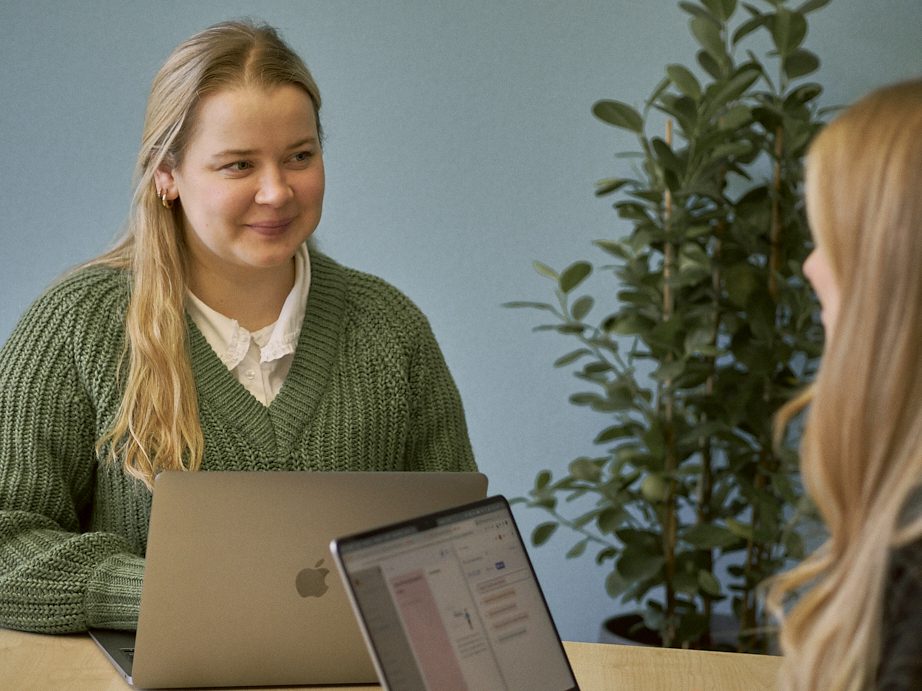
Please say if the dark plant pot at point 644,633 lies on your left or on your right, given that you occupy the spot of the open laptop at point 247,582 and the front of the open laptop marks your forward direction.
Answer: on your right

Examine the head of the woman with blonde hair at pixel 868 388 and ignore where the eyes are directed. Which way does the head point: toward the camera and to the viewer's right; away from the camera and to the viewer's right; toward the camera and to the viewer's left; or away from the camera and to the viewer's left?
away from the camera and to the viewer's left

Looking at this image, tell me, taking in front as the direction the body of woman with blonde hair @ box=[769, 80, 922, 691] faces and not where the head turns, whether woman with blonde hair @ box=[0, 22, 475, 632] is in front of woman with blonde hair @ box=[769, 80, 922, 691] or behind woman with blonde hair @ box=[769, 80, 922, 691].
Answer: in front

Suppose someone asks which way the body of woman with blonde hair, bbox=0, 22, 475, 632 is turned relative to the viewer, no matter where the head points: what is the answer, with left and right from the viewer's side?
facing the viewer and to the right of the viewer

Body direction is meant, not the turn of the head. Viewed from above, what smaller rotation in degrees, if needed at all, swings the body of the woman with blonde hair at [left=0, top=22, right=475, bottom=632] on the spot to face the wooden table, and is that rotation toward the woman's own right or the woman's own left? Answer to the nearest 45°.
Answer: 0° — they already face it

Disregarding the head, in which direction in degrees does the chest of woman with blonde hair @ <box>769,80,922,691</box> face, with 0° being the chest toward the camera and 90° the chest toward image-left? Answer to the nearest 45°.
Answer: approximately 135°

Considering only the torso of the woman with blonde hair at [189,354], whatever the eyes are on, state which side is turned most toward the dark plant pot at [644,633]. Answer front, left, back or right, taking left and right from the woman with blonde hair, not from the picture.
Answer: left

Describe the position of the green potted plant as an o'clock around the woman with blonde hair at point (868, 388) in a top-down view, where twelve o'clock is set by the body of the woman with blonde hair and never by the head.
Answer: The green potted plant is roughly at 1 o'clock from the woman with blonde hair.

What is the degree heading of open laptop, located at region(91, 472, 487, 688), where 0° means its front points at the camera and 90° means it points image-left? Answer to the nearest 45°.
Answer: approximately 135°

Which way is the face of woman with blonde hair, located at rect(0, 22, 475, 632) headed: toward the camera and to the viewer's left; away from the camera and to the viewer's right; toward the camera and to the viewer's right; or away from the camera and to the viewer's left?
toward the camera and to the viewer's right

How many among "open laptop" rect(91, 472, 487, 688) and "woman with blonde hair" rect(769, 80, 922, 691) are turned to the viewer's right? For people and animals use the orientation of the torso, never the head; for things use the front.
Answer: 0

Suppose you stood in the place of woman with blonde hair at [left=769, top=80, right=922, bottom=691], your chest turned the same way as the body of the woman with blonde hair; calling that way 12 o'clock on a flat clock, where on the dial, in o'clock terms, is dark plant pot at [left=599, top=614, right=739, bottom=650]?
The dark plant pot is roughly at 1 o'clock from the woman with blonde hair.

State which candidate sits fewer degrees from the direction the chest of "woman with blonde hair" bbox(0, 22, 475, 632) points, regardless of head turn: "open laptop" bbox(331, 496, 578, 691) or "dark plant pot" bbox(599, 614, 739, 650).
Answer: the open laptop
